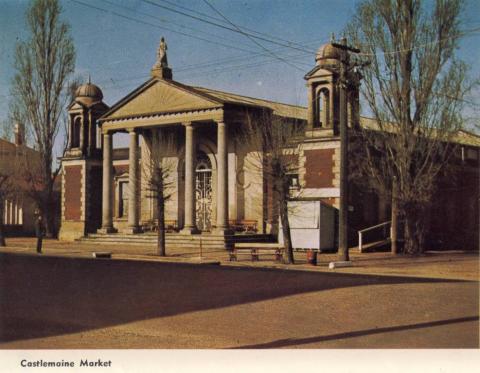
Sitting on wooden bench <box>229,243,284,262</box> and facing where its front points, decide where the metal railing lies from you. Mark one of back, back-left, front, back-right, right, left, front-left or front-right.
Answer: back-left

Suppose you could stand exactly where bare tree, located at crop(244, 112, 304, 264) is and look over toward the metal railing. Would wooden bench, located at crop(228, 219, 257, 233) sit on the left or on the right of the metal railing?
left

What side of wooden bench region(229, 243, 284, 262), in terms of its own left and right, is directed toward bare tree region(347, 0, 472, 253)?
left

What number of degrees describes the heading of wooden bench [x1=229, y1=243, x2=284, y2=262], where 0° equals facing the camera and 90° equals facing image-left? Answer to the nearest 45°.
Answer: approximately 0°

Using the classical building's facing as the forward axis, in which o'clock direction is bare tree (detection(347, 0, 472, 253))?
The bare tree is roughly at 9 o'clock from the classical building.

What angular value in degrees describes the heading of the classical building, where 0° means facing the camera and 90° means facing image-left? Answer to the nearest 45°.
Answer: approximately 45°

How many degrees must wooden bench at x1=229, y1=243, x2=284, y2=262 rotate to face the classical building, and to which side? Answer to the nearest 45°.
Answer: approximately 180°

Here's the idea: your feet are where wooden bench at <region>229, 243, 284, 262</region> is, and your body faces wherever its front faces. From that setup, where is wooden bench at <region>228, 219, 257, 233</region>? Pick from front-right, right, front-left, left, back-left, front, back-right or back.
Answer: back

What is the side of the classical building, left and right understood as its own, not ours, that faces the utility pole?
front
